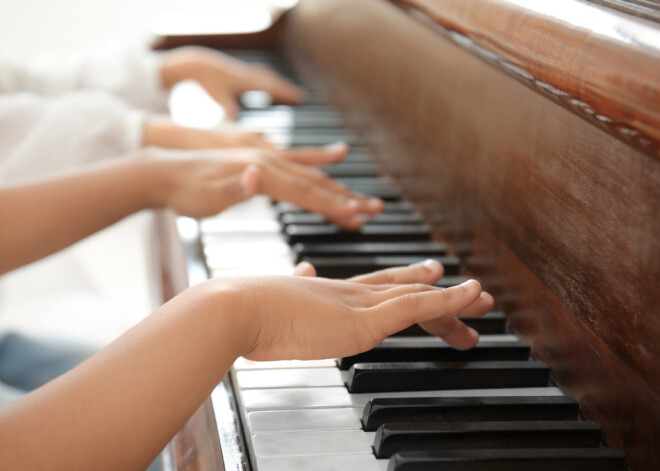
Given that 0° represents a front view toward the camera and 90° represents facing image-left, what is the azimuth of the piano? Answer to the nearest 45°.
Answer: approximately 90°
